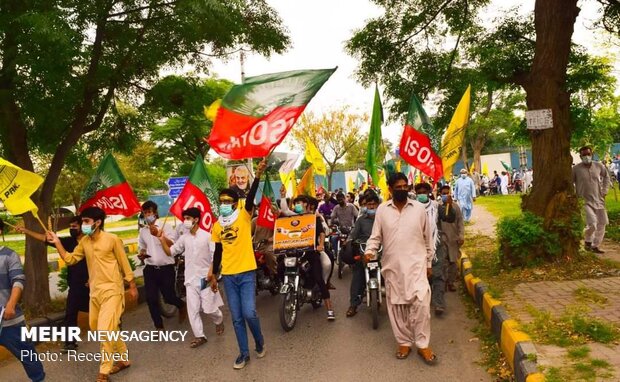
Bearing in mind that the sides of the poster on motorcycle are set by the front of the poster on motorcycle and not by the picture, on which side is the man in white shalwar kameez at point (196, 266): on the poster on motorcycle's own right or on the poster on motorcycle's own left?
on the poster on motorcycle's own right

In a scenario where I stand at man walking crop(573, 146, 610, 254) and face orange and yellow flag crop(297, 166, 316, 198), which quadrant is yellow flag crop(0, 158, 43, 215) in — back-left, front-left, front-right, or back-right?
front-left

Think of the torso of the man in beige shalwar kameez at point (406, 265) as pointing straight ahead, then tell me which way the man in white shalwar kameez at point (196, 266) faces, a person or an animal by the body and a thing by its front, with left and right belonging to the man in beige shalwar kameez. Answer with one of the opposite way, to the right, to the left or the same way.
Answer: the same way

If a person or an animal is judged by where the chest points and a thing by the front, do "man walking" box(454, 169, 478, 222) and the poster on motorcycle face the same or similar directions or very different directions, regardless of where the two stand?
same or similar directions

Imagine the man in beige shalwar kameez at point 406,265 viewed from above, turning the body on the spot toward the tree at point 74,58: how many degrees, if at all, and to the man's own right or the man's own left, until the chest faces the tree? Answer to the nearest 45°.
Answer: approximately 90° to the man's own right

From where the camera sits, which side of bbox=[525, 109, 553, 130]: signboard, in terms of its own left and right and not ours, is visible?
front

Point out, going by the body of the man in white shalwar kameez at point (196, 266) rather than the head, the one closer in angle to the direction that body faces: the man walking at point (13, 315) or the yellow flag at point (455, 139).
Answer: the man walking

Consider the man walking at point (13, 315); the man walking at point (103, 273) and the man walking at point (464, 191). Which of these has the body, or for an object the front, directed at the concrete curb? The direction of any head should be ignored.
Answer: the man walking at point (464, 191)

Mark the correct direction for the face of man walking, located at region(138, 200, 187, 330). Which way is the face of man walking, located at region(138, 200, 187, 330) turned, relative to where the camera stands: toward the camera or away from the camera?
toward the camera

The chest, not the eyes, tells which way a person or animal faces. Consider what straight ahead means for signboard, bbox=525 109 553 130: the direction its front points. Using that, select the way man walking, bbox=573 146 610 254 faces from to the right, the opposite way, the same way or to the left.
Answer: the same way

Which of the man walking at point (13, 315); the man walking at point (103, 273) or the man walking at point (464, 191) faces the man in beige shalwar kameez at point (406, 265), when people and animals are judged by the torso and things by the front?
the man walking at point (464, 191)

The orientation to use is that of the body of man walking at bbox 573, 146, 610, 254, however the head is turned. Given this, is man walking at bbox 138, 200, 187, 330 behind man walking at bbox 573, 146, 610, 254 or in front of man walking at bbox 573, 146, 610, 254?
in front

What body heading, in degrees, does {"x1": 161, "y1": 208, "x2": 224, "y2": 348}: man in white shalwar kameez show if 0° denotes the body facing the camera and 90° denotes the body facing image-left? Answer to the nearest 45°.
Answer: approximately 45°

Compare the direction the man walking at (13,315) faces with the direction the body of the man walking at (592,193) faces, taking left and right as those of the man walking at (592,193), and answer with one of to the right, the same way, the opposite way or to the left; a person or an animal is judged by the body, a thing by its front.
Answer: the same way

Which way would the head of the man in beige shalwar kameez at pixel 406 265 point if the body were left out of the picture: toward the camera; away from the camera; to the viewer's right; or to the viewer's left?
toward the camera

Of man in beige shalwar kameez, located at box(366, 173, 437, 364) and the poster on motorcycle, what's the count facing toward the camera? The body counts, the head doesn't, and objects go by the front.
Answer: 2

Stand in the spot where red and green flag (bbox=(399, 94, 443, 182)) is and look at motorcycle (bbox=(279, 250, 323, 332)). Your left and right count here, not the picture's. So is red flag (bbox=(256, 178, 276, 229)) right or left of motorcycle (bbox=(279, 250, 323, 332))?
right

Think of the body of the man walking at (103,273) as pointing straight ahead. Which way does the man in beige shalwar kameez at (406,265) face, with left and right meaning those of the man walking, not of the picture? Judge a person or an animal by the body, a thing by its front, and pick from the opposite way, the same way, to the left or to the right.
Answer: the same way

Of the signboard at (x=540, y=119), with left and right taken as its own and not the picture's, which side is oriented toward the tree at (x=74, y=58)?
right
